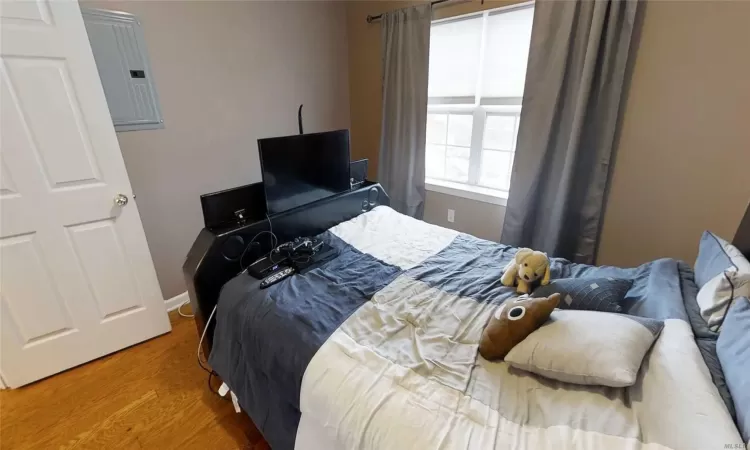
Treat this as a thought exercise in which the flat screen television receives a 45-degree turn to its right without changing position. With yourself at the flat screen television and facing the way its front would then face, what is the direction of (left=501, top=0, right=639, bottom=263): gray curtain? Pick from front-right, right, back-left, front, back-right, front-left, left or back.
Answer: left

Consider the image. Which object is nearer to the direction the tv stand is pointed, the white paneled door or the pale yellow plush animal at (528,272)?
the pale yellow plush animal

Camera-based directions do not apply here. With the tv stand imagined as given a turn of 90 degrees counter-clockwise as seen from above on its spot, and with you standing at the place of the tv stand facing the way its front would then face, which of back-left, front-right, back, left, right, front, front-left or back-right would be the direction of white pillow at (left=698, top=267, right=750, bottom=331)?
right

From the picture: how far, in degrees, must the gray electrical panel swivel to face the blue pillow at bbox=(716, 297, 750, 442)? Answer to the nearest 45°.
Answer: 0° — it already faces it

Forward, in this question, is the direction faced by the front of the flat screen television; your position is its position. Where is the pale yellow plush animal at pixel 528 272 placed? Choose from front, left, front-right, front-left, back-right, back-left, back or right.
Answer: front

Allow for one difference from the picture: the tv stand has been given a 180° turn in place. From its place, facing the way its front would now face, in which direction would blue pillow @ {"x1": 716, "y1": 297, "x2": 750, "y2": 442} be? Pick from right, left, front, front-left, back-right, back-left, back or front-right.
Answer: back

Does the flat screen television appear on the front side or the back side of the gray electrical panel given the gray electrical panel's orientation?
on the front side

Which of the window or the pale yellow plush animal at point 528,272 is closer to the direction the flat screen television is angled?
the pale yellow plush animal

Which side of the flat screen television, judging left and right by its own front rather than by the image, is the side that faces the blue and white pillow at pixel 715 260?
front

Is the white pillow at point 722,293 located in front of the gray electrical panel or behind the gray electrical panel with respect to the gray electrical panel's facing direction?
in front

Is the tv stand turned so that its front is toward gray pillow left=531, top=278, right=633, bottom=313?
yes

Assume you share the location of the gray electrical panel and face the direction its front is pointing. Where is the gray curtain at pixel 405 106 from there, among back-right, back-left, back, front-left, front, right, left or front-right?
front-left

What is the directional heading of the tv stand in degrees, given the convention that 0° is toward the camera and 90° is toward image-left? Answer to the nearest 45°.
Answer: approximately 315°

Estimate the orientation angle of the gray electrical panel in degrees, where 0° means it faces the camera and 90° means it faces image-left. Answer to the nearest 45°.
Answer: approximately 315°

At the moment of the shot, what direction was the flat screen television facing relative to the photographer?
facing the viewer and to the right of the viewer

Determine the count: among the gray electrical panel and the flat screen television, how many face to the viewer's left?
0

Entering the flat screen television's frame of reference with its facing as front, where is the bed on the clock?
The bed is roughly at 1 o'clock from the flat screen television.
